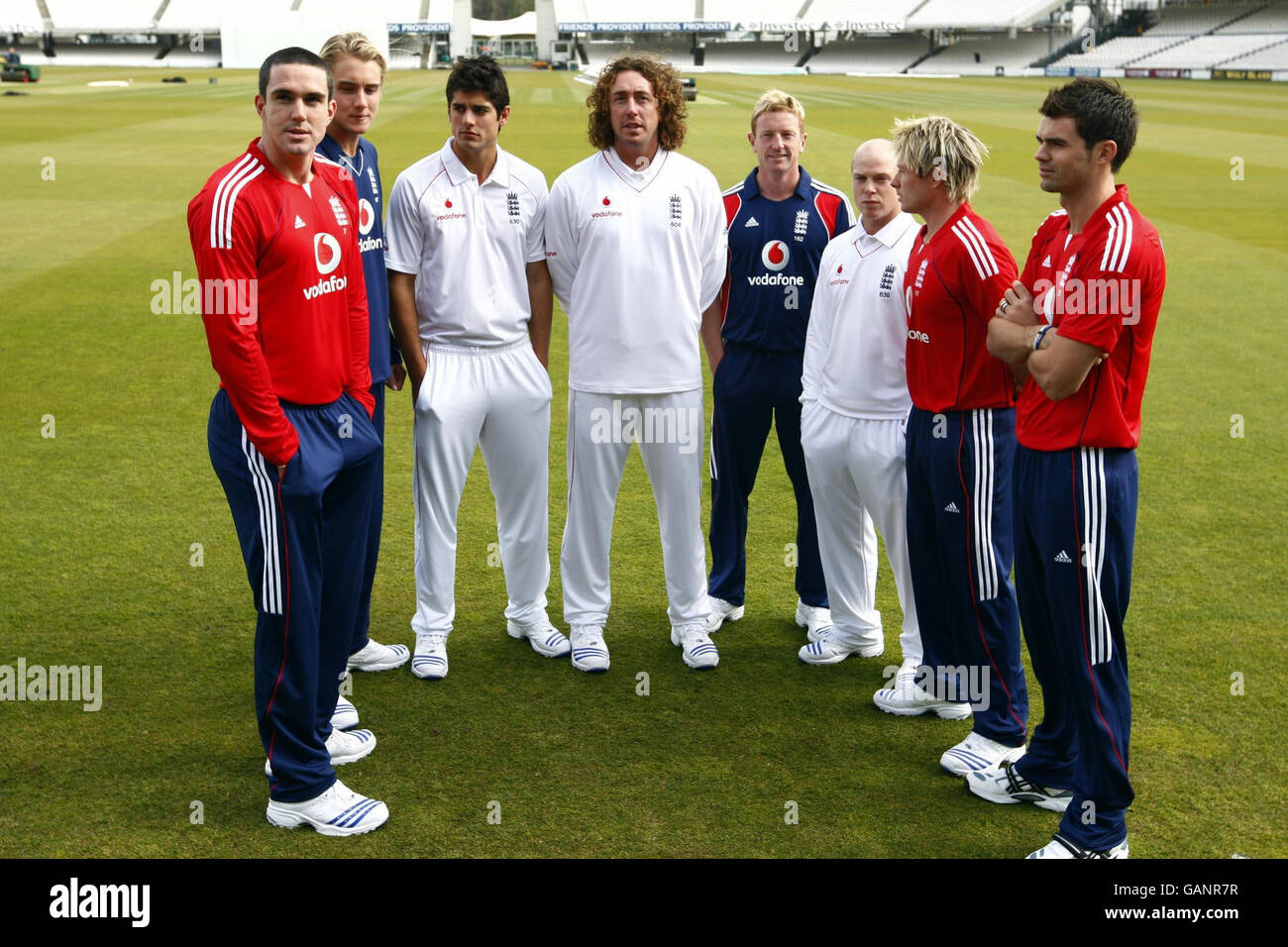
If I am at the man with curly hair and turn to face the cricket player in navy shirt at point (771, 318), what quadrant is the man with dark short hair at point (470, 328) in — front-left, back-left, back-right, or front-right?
back-left

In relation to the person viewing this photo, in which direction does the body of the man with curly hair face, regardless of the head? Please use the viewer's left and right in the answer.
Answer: facing the viewer

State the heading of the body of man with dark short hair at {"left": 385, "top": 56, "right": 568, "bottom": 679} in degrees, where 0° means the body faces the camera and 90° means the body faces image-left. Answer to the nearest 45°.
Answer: approximately 0°

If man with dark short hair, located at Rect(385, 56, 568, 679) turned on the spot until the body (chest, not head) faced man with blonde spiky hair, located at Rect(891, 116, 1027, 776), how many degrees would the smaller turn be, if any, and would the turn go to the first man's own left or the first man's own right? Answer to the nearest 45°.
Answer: approximately 45° to the first man's own left

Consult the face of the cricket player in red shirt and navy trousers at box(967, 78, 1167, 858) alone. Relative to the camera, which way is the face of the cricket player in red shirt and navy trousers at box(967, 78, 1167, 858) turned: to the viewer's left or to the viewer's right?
to the viewer's left

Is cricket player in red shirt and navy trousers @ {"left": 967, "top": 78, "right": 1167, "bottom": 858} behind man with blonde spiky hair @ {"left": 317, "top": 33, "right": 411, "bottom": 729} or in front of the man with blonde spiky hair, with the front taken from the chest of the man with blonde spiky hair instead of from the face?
in front

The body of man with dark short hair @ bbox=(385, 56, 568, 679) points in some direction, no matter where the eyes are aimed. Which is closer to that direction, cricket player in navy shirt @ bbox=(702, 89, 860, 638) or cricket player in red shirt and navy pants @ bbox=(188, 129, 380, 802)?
the cricket player in red shirt and navy pants

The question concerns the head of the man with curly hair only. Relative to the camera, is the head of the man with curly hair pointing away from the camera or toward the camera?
toward the camera

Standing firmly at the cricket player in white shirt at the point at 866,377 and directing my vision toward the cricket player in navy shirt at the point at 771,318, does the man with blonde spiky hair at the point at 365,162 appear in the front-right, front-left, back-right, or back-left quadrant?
front-left

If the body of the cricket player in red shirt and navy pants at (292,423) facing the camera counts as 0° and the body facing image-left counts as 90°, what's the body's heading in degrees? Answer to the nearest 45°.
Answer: approximately 315°

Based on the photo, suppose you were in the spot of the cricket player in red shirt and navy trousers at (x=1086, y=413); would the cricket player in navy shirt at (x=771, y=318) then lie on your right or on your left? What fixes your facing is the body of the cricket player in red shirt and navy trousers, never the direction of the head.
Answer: on your right

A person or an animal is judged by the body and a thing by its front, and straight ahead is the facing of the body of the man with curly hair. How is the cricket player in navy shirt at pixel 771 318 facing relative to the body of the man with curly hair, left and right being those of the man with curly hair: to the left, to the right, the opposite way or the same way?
the same way

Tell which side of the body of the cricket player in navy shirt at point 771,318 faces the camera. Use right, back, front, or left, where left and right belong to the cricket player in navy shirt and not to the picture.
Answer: front
